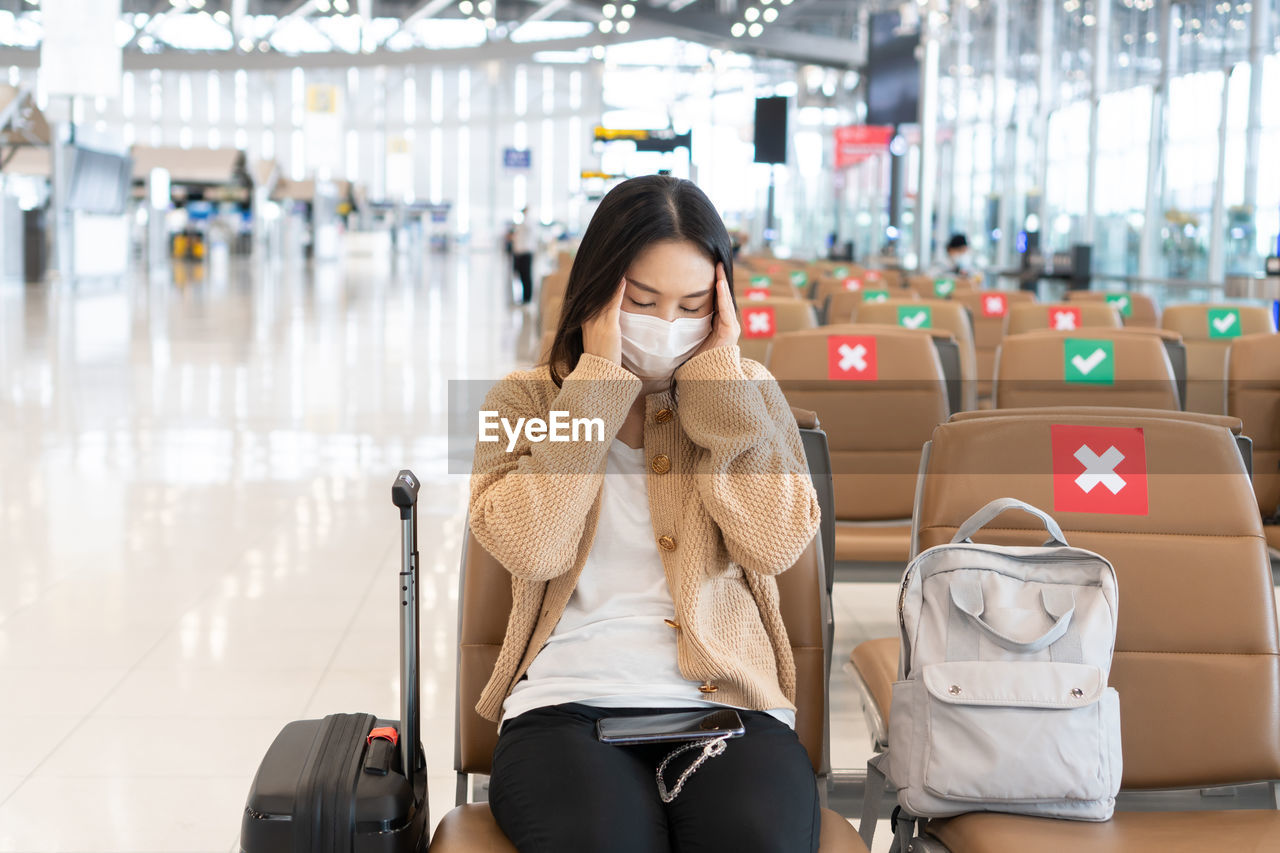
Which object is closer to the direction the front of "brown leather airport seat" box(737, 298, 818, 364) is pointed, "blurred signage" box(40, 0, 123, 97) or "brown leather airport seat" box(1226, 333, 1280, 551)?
the brown leather airport seat

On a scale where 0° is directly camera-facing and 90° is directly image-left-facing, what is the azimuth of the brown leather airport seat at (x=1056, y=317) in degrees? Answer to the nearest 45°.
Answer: approximately 0°

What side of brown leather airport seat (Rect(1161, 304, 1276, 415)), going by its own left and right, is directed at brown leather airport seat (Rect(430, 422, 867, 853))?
front

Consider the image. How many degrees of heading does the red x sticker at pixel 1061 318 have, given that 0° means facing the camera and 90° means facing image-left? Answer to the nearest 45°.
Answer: approximately 0°

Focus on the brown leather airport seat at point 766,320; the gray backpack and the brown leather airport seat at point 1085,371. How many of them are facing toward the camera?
3
